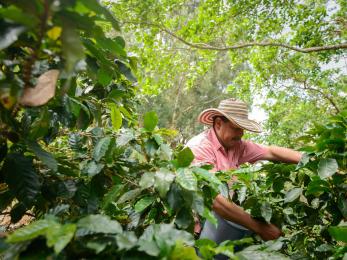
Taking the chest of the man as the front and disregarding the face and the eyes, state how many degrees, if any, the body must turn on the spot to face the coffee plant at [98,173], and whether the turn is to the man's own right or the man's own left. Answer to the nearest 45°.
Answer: approximately 45° to the man's own right
